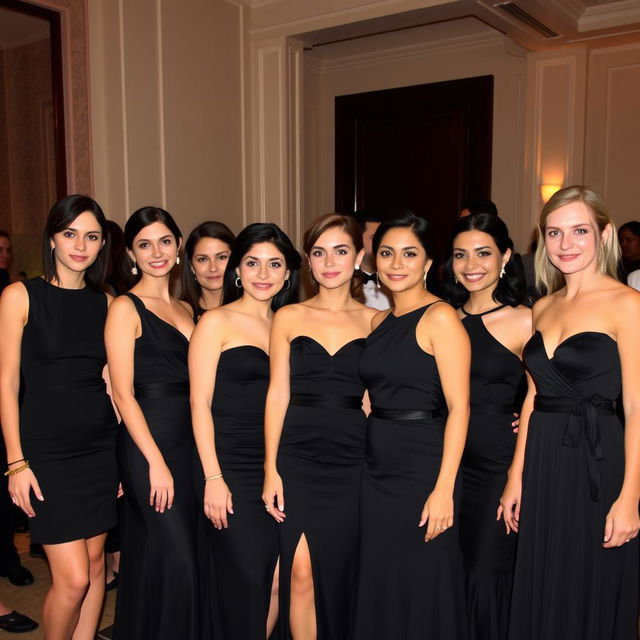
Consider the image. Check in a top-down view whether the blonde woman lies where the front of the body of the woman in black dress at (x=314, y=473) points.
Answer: no

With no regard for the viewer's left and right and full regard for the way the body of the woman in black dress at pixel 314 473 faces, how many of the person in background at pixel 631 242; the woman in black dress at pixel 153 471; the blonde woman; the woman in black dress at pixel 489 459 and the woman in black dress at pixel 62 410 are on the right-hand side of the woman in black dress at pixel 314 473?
2

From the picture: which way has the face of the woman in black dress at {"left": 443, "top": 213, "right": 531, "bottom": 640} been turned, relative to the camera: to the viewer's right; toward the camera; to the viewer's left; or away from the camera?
toward the camera

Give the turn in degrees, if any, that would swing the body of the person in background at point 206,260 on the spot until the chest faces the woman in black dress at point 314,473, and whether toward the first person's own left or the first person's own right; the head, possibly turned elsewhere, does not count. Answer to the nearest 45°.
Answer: approximately 45° to the first person's own left

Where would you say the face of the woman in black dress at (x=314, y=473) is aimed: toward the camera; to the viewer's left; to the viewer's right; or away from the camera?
toward the camera

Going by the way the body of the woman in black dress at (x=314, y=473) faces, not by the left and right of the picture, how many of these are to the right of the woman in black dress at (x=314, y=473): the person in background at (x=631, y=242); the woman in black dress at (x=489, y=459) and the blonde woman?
0

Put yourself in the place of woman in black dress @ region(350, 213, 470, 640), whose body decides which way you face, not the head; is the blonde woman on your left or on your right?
on your left

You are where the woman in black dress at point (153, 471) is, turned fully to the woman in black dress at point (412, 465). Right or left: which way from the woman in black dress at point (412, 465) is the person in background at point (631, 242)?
left

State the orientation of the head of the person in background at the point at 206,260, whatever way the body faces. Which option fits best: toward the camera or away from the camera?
toward the camera

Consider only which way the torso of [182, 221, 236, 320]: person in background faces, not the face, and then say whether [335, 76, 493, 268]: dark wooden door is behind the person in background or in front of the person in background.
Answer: behind

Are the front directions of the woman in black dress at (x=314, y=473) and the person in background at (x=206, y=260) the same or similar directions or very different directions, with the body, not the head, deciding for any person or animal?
same or similar directions

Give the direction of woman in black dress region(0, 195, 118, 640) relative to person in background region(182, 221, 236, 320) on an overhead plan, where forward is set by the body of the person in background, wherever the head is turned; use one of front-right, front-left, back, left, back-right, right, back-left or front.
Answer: front-right

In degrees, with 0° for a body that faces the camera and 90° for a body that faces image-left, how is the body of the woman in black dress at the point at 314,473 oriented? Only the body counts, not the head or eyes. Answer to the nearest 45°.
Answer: approximately 0°

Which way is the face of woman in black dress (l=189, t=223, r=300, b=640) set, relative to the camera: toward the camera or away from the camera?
toward the camera

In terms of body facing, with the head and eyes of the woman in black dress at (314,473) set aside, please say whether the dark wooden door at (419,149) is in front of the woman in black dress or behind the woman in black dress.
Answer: behind

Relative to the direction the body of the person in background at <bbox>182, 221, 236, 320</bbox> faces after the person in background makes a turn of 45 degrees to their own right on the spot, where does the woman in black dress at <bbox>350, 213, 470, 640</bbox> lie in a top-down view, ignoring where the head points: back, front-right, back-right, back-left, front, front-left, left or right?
left

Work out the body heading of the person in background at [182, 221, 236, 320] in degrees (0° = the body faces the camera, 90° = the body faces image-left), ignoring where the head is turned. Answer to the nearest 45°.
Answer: approximately 0°

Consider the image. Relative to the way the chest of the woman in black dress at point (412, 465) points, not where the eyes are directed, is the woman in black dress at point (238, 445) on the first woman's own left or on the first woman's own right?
on the first woman's own right

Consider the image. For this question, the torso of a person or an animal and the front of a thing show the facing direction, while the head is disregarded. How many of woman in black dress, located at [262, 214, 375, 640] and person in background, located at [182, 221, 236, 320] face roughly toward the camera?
2

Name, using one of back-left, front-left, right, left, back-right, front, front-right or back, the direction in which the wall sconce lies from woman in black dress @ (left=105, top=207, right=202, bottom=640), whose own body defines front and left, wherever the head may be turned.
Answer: left
